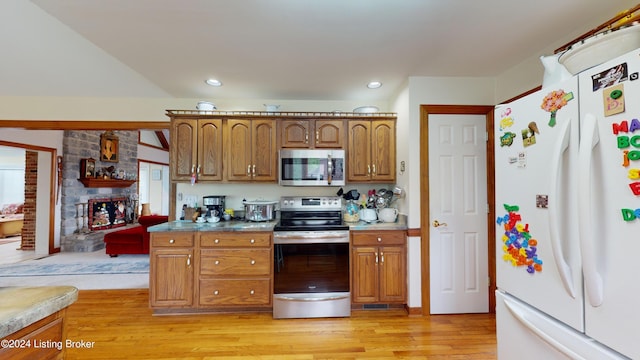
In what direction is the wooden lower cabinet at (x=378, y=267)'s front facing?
toward the camera

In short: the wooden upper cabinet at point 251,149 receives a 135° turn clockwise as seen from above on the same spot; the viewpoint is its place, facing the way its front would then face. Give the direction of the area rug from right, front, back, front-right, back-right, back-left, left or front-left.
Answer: front

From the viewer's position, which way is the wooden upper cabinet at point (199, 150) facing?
facing the viewer

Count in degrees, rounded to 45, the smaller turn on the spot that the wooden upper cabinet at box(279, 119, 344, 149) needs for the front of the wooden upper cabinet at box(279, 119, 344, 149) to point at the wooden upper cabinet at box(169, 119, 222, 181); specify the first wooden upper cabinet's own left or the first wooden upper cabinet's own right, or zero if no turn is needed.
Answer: approximately 90° to the first wooden upper cabinet's own right

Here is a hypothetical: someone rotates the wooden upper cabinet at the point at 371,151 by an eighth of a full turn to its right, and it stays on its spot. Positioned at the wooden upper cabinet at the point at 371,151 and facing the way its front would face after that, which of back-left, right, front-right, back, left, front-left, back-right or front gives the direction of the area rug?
front-right

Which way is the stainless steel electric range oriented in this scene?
toward the camera

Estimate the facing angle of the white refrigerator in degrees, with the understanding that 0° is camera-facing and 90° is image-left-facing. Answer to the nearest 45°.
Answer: approximately 45°

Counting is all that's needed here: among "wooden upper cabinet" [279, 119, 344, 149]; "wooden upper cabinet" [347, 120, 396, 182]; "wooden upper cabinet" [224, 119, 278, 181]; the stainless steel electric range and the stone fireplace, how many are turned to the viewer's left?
0

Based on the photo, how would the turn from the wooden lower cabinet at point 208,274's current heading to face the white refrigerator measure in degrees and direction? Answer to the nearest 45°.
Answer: approximately 45° to its left

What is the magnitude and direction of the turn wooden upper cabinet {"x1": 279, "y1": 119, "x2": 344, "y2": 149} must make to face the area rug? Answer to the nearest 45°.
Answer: approximately 90° to its right

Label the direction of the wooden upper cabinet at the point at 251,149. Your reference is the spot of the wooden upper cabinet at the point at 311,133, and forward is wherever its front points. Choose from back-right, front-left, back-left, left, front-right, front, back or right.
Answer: right

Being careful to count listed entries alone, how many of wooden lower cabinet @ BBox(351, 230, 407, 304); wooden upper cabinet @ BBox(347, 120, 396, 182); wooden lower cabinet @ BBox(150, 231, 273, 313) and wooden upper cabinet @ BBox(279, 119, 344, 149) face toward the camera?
4

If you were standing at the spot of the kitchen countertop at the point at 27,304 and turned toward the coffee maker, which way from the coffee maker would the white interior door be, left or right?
right

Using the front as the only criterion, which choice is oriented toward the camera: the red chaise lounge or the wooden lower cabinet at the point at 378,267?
the wooden lower cabinet

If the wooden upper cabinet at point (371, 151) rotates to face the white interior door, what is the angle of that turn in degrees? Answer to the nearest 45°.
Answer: approximately 90° to its left
